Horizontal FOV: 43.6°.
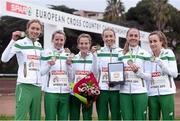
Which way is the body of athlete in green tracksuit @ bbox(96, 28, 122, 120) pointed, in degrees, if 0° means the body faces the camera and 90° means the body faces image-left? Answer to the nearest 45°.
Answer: approximately 0°

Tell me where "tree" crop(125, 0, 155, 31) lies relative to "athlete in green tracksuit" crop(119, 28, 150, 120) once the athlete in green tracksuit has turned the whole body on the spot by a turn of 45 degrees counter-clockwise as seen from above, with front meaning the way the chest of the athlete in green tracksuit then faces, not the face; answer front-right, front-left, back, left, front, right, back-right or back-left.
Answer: back-left

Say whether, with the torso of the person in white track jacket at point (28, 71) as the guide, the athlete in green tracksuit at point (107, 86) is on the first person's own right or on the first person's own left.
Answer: on the first person's own left

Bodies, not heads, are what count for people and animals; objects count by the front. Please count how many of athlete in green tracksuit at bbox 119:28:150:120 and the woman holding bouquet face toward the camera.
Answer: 2

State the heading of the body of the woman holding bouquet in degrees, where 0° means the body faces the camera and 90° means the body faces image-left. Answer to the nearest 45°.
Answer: approximately 0°

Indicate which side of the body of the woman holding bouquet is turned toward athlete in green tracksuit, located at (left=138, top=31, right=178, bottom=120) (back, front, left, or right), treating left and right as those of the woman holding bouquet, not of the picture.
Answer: left

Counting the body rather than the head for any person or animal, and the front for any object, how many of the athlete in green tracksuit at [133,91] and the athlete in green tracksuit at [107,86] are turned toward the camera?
2
